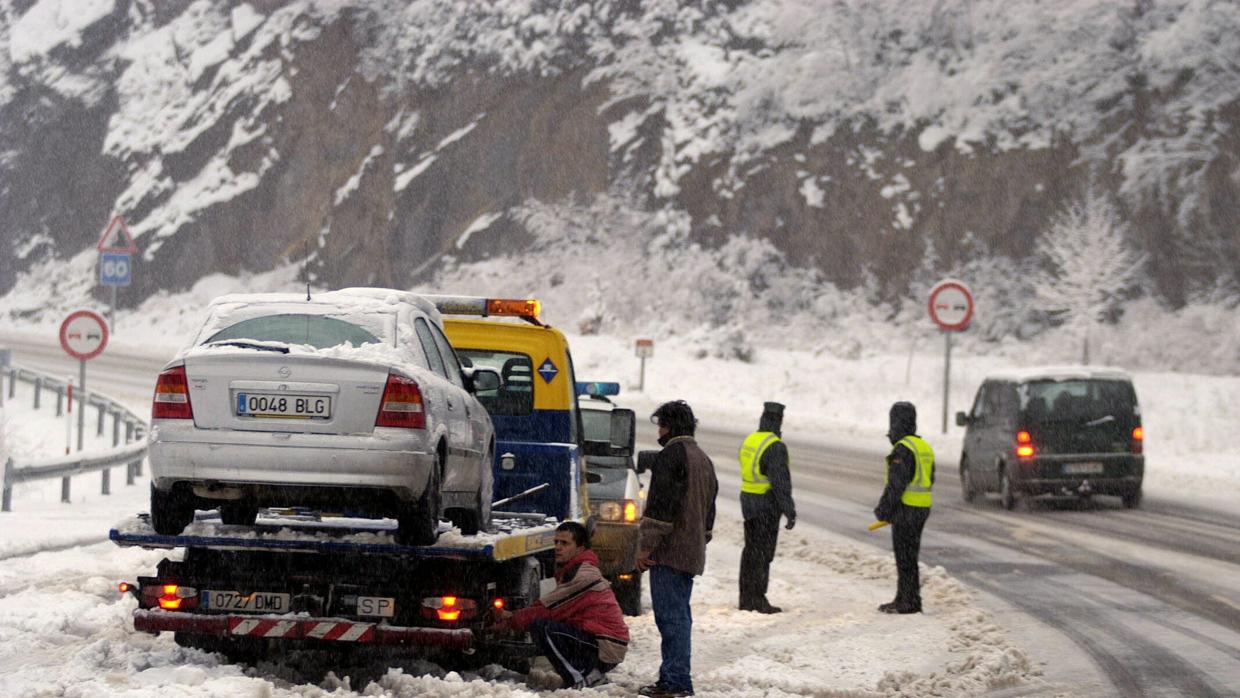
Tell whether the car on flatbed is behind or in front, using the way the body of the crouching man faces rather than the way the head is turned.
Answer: in front

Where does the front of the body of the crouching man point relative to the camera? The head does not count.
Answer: to the viewer's left

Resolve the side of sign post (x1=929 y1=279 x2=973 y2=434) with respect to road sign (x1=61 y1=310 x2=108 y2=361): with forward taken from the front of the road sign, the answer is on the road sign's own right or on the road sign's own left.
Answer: on the road sign's own left

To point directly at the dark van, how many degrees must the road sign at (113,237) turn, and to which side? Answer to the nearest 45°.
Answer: approximately 45° to its left

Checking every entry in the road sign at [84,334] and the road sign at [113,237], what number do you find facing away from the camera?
0

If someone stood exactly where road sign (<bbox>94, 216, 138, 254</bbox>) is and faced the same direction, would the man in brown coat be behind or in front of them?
in front

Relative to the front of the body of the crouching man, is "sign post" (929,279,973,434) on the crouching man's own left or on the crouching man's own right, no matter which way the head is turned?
on the crouching man's own right

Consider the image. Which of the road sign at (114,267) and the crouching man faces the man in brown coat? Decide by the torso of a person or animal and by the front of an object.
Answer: the road sign

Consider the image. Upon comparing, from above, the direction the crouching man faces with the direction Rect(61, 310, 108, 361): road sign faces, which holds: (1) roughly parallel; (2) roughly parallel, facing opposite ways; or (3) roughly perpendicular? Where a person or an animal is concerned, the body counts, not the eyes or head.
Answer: roughly perpendicular

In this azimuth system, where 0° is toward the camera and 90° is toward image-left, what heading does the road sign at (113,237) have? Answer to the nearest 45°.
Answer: approximately 0°

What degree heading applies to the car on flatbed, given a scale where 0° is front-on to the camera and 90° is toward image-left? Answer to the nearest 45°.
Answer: approximately 180°

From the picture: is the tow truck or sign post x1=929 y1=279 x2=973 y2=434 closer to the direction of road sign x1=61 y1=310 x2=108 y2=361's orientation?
the tow truck
